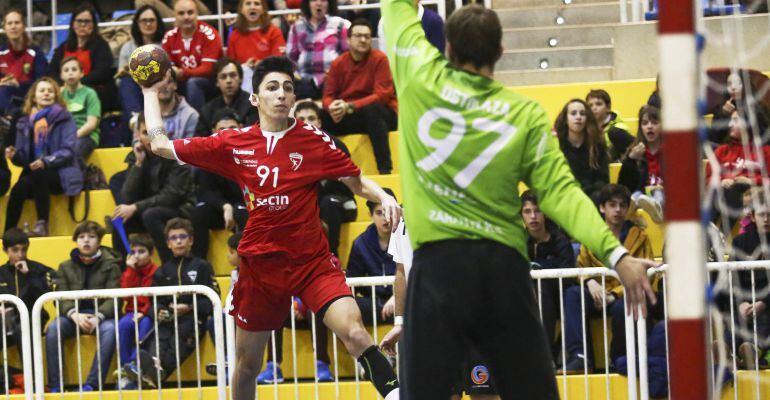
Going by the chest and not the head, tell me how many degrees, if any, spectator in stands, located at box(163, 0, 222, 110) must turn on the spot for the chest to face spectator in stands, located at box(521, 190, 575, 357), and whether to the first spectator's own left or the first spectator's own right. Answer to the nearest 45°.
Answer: approximately 45° to the first spectator's own left

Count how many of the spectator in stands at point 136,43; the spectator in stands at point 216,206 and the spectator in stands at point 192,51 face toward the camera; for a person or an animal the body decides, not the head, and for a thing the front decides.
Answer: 3

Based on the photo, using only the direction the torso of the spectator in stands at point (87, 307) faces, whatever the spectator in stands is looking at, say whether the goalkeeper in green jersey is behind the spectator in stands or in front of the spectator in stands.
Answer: in front

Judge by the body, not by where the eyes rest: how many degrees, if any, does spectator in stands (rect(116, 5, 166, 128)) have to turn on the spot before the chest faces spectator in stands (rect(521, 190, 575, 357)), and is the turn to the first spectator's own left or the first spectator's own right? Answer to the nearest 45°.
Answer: approximately 45° to the first spectator's own left

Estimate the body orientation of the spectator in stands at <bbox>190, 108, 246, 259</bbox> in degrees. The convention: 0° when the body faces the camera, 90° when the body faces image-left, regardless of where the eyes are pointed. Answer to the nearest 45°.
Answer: approximately 0°

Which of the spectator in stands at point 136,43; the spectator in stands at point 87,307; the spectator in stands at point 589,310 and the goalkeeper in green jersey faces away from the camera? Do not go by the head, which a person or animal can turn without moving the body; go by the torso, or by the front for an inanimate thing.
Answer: the goalkeeper in green jersey

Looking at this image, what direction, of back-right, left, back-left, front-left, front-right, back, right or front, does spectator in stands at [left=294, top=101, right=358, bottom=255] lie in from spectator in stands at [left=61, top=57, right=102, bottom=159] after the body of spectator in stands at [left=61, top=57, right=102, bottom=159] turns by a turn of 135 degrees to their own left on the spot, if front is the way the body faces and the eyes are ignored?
front-right
